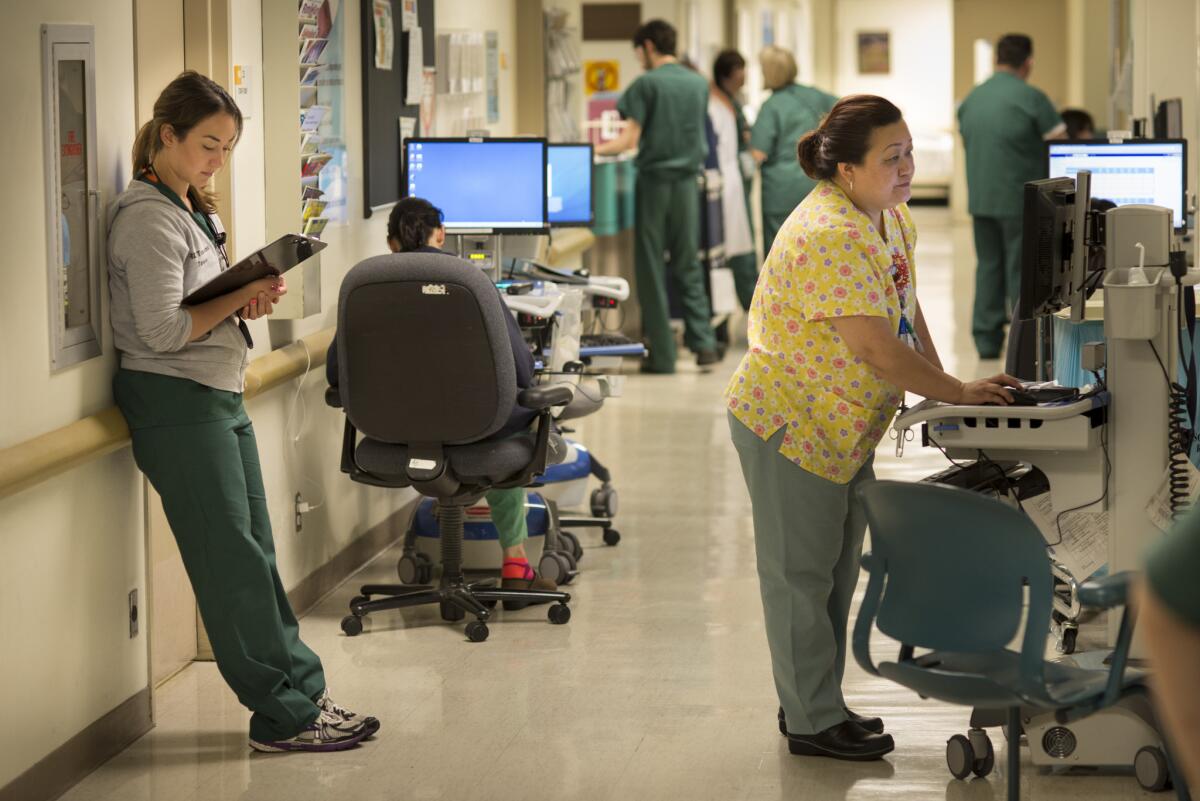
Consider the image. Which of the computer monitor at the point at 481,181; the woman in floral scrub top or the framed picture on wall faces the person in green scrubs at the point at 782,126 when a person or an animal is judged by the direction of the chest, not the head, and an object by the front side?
the framed picture on wall

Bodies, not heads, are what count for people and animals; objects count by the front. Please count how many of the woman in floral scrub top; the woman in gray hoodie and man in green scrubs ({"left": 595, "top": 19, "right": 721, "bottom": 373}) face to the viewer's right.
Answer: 2

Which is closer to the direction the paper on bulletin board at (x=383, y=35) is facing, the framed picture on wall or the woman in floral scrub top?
the woman in floral scrub top

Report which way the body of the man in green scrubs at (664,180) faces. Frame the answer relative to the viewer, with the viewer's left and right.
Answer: facing away from the viewer and to the left of the viewer

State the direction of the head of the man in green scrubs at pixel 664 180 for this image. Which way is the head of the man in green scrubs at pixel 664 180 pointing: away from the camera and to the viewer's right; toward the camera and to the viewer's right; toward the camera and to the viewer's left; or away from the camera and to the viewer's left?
away from the camera and to the viewer's left

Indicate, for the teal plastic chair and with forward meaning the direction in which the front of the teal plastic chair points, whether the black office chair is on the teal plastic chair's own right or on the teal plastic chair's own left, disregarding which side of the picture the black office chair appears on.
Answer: on the teal plastic chair's own left

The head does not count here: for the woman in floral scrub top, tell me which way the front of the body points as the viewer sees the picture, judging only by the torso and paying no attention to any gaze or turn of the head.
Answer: to the viewer's right

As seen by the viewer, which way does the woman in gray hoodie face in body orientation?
to the viewer's right
